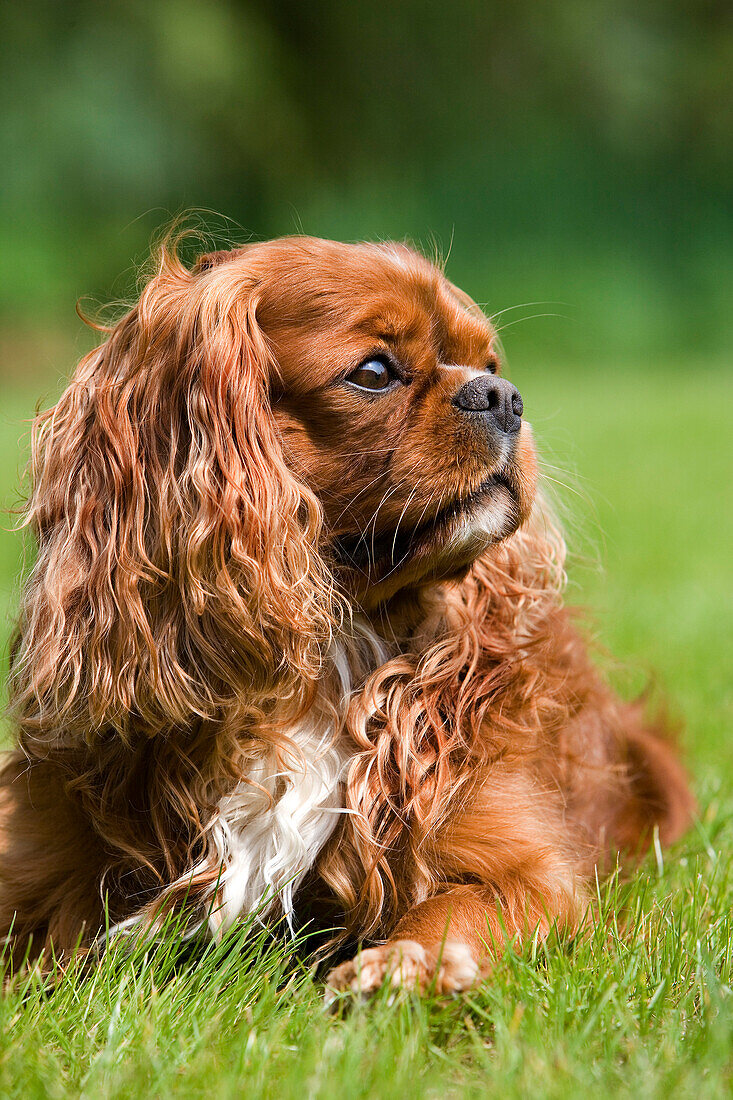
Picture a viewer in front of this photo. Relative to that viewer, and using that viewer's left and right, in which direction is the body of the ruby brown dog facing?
facing the viewer and to the left of the viewer
